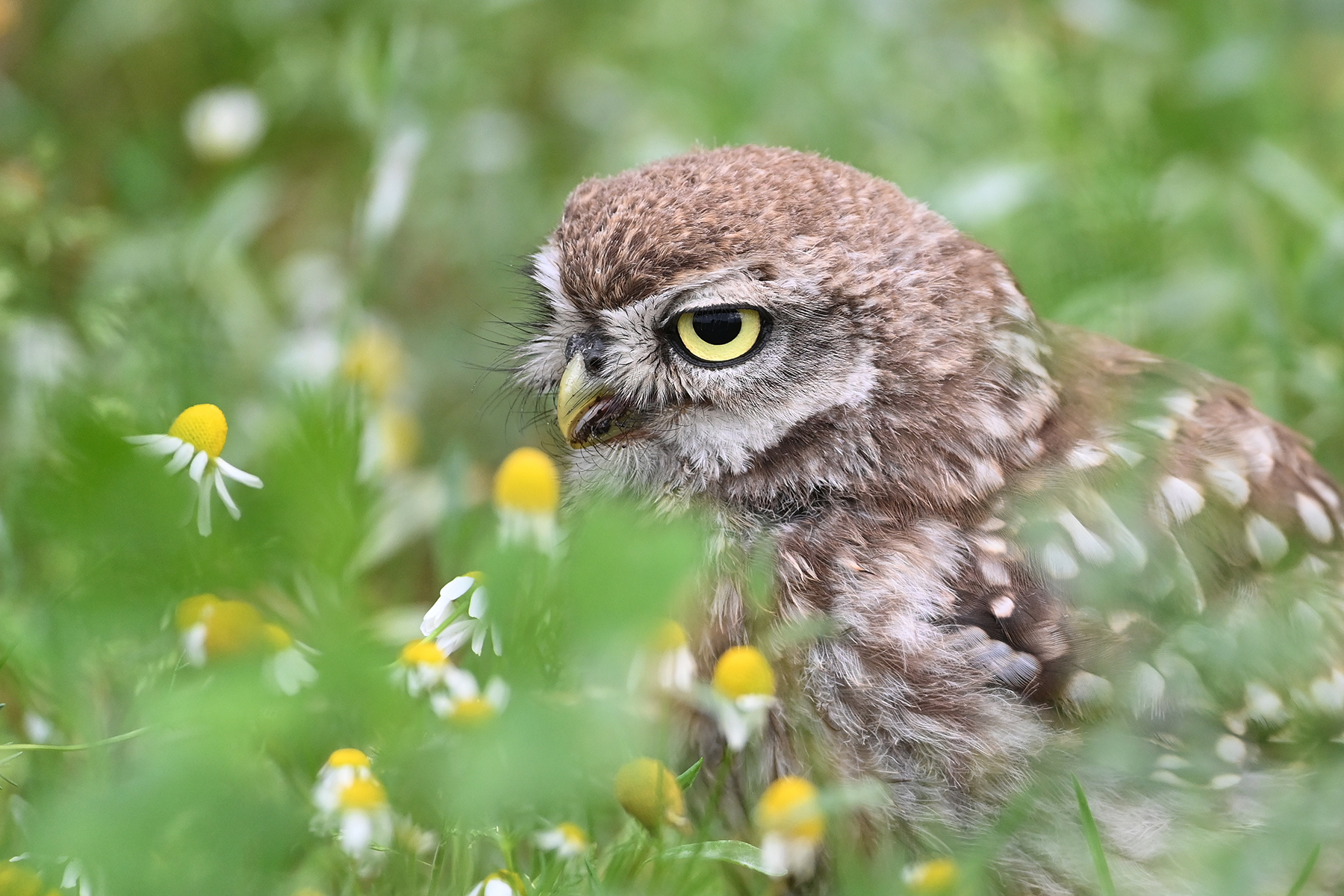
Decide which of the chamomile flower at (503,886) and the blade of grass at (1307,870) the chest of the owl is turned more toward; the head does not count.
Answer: the chamomile flower

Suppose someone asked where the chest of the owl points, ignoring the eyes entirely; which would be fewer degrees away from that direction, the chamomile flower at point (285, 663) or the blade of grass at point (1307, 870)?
the chamomile flower

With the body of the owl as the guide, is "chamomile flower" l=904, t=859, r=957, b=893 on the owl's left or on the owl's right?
on the owl's left

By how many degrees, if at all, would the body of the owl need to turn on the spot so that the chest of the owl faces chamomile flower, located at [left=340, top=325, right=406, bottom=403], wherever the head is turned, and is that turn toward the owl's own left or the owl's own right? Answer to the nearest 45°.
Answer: approximately 45° to the owl's own right

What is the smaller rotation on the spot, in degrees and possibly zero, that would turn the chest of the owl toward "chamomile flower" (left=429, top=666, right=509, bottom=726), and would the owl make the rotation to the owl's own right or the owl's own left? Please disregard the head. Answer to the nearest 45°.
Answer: approximately 45° to the owl's own left

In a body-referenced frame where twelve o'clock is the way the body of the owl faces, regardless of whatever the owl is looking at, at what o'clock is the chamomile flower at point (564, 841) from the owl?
The chamomile flower is roughly at 10 o'clock from the owl.

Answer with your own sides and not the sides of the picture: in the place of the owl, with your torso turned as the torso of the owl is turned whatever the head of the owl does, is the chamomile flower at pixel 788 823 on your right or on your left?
on your left

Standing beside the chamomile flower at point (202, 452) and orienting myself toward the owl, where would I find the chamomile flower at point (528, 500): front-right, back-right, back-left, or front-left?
front-right

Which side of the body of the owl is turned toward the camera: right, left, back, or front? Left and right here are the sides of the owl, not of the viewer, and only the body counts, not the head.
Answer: left

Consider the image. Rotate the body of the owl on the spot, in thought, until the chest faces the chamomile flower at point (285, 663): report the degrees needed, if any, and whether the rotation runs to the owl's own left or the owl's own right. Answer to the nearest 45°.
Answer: approximately 45° to the owl's own left
